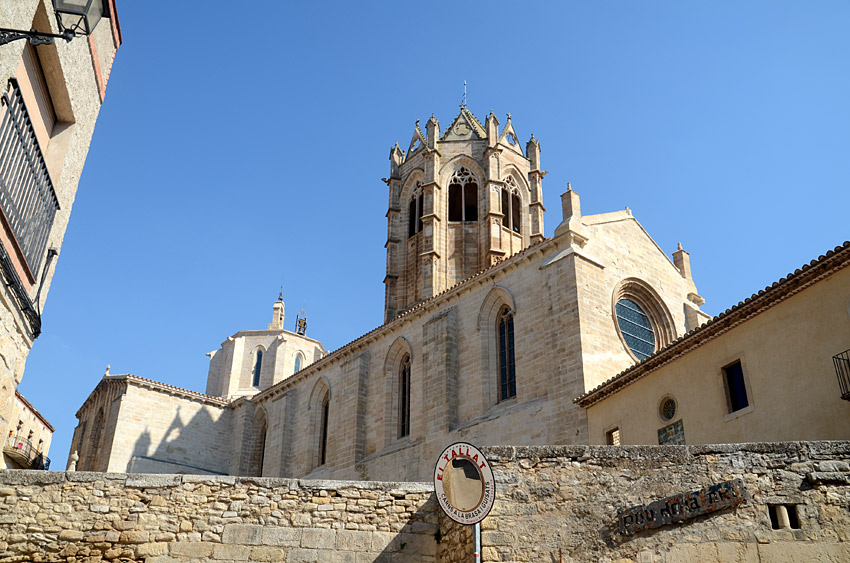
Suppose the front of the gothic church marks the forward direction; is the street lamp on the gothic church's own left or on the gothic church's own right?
on the gothic church's own right

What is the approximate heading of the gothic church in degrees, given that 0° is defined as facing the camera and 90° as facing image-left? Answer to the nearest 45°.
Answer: approximately 315°

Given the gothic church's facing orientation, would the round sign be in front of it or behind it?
in front

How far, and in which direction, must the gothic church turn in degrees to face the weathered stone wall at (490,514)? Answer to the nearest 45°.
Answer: approximately 45° to its right
